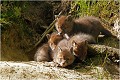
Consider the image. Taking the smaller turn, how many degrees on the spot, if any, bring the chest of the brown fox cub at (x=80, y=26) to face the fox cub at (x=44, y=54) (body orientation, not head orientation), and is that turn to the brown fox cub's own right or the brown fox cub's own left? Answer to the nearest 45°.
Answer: approximately 45° to the brown fox cub's own left

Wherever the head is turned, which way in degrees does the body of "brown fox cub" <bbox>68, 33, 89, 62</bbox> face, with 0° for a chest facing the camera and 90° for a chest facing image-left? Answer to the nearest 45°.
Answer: approximately 45°

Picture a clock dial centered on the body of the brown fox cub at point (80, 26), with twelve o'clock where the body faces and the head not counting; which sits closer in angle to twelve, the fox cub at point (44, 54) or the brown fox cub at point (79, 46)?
the fox cub

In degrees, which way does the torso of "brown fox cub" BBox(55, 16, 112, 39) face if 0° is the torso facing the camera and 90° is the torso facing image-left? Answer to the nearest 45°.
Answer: approximately 90°

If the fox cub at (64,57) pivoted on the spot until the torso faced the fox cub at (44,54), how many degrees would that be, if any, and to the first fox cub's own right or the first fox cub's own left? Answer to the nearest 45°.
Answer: approximately 135° to the first fox cub's own right

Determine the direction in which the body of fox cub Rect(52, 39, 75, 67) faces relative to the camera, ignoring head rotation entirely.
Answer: toward the camera

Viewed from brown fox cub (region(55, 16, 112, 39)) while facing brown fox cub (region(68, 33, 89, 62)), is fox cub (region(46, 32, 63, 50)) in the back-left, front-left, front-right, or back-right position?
front-right

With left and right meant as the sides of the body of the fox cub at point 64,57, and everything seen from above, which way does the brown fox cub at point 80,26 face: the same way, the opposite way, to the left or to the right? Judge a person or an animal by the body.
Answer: to the right

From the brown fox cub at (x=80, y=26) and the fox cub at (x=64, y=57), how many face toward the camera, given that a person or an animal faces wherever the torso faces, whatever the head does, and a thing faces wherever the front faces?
1

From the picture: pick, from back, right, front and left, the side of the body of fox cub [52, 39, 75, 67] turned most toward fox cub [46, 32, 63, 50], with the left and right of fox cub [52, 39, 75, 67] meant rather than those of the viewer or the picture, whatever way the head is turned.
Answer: back

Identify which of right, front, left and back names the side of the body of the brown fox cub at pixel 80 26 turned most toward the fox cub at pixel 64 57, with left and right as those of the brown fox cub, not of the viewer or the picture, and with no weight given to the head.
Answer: left
